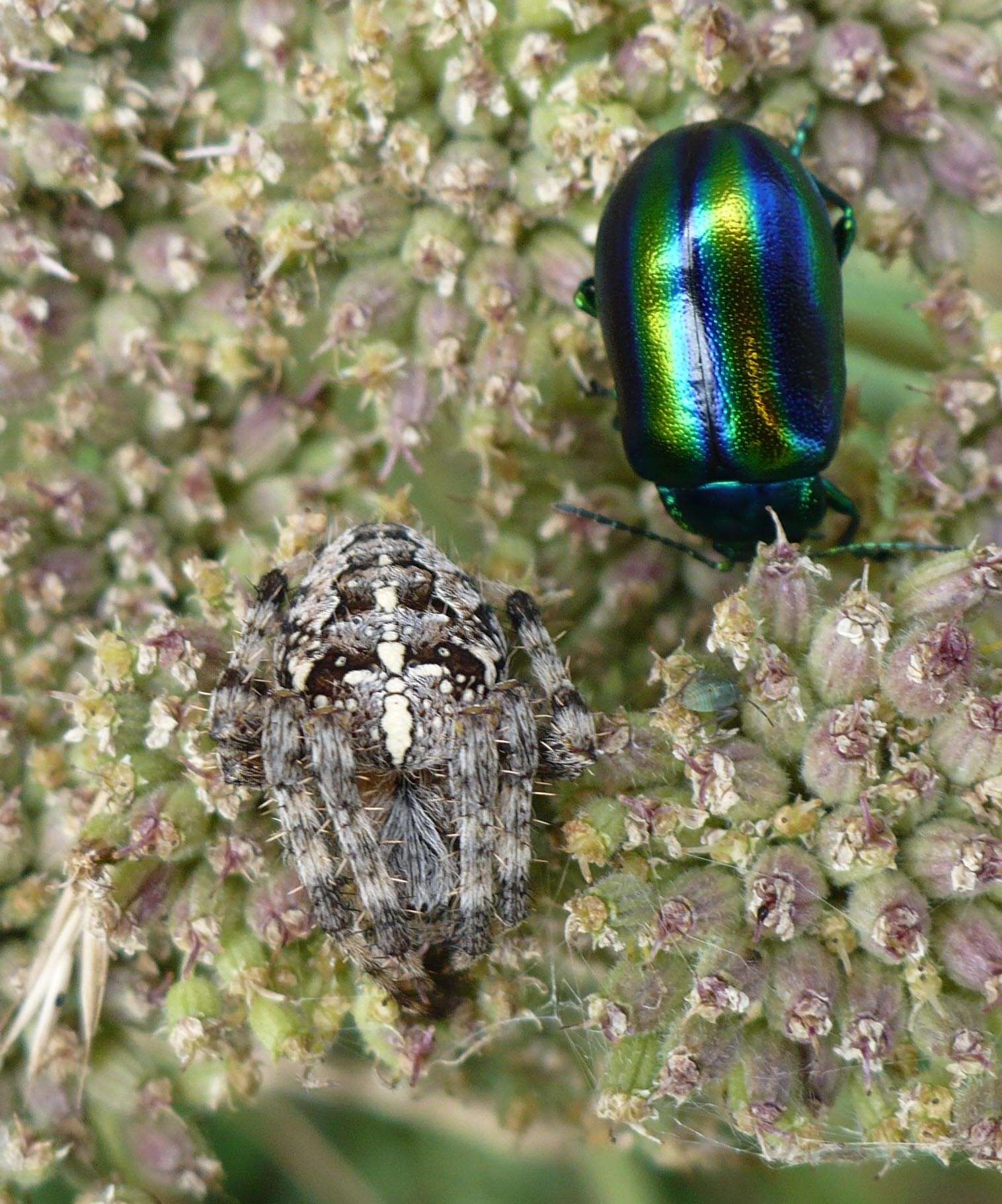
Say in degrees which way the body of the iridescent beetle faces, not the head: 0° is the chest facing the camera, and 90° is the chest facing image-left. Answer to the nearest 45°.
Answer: approximately 0°

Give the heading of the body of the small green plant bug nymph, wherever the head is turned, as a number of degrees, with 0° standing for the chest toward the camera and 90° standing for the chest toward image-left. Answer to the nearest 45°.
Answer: approximately 270°

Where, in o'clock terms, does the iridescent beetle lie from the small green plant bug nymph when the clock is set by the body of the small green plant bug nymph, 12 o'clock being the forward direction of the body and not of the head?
The iridescent beetle is roughly at 9 o'clock from the small green plant bug nymph.

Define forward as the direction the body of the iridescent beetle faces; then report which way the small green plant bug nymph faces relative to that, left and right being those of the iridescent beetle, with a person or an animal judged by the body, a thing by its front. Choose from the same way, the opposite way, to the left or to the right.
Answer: to the left

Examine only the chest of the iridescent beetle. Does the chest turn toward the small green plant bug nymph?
yes
